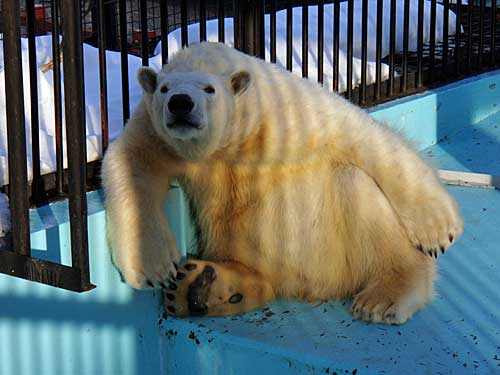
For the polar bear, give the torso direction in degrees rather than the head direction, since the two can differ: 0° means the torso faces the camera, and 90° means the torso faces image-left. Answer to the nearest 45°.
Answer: approximately 0°
